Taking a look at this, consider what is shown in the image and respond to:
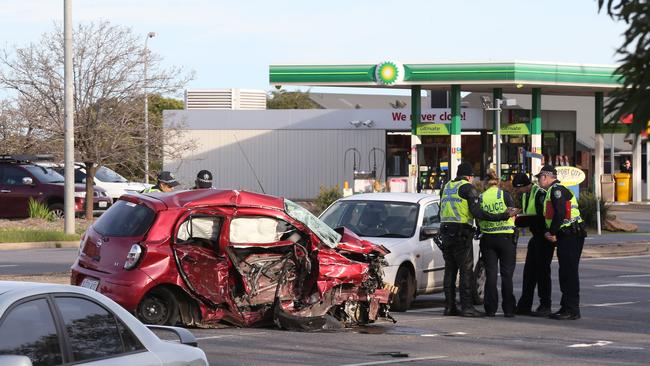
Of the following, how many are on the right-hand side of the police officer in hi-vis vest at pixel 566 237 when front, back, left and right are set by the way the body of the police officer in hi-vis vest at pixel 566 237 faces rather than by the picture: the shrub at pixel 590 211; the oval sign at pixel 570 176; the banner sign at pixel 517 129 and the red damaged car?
3

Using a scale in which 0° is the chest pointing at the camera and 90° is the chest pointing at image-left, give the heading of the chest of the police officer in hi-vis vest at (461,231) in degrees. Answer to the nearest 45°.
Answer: approximately 225°

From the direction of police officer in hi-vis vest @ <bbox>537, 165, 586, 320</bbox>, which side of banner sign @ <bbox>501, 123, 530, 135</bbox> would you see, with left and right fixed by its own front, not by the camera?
front

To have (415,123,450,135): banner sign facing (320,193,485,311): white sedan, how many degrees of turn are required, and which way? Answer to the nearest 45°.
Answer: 0° — it already faces it

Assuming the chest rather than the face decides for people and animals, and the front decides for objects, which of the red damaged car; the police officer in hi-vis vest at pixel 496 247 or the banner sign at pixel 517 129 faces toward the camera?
the banner sign

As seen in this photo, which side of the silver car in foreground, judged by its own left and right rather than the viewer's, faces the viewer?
left

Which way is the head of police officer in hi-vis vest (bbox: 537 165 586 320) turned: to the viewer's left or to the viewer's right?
to the viewer's left

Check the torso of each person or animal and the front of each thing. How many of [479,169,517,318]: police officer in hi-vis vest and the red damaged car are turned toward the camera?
0

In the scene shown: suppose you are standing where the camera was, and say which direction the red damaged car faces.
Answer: facing away from the viewer and to the right of the viewer

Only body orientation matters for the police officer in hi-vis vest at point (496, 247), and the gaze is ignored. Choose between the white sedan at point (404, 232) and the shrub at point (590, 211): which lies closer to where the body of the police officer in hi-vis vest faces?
the shrub

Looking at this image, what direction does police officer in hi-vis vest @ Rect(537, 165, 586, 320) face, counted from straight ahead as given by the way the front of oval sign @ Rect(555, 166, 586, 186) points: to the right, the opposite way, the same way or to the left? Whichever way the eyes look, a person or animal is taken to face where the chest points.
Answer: to the right

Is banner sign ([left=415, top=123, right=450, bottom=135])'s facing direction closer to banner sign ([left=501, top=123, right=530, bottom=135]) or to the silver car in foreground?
the silver car in foreground

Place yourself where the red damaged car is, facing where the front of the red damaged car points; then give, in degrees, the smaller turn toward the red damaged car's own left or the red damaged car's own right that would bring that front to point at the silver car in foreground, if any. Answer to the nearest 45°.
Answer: approximately 135° to the red damaged car's own right

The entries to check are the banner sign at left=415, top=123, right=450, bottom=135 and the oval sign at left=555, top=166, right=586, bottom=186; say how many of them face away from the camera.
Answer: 0
